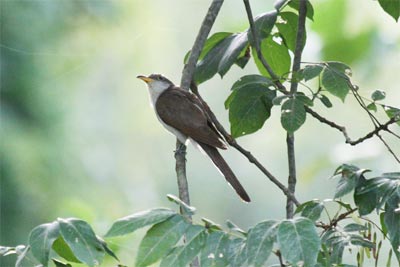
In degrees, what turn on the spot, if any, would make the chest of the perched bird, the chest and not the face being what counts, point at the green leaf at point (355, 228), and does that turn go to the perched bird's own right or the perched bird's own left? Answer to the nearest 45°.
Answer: approximately 180°

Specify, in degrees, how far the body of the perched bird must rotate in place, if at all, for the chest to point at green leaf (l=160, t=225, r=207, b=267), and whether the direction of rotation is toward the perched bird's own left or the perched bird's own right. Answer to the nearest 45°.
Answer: approximately 90° to the perched bird's own left

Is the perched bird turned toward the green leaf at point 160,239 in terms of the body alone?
no

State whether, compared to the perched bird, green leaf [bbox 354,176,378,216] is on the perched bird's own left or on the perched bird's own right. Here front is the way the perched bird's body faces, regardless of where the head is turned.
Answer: on the perched bird's own left

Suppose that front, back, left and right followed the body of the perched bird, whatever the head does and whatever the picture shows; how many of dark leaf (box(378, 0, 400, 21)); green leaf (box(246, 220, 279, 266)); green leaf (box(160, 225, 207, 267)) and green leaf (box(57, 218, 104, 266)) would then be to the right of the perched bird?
0

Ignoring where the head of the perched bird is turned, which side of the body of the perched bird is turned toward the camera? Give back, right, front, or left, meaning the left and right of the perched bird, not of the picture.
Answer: left

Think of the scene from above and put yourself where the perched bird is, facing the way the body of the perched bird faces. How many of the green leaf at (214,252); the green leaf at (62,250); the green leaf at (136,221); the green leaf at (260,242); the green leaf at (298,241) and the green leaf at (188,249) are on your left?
6

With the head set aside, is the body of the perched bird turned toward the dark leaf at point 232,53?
no

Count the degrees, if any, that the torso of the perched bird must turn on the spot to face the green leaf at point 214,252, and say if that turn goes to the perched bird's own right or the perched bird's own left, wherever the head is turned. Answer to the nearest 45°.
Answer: approximately 90° to the perched bird's own left

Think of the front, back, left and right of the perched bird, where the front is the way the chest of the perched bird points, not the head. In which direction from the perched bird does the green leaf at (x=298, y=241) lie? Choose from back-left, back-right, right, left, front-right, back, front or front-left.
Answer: back

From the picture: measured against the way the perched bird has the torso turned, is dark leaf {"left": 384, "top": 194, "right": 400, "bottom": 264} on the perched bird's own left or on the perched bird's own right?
on the perched bird's own left
